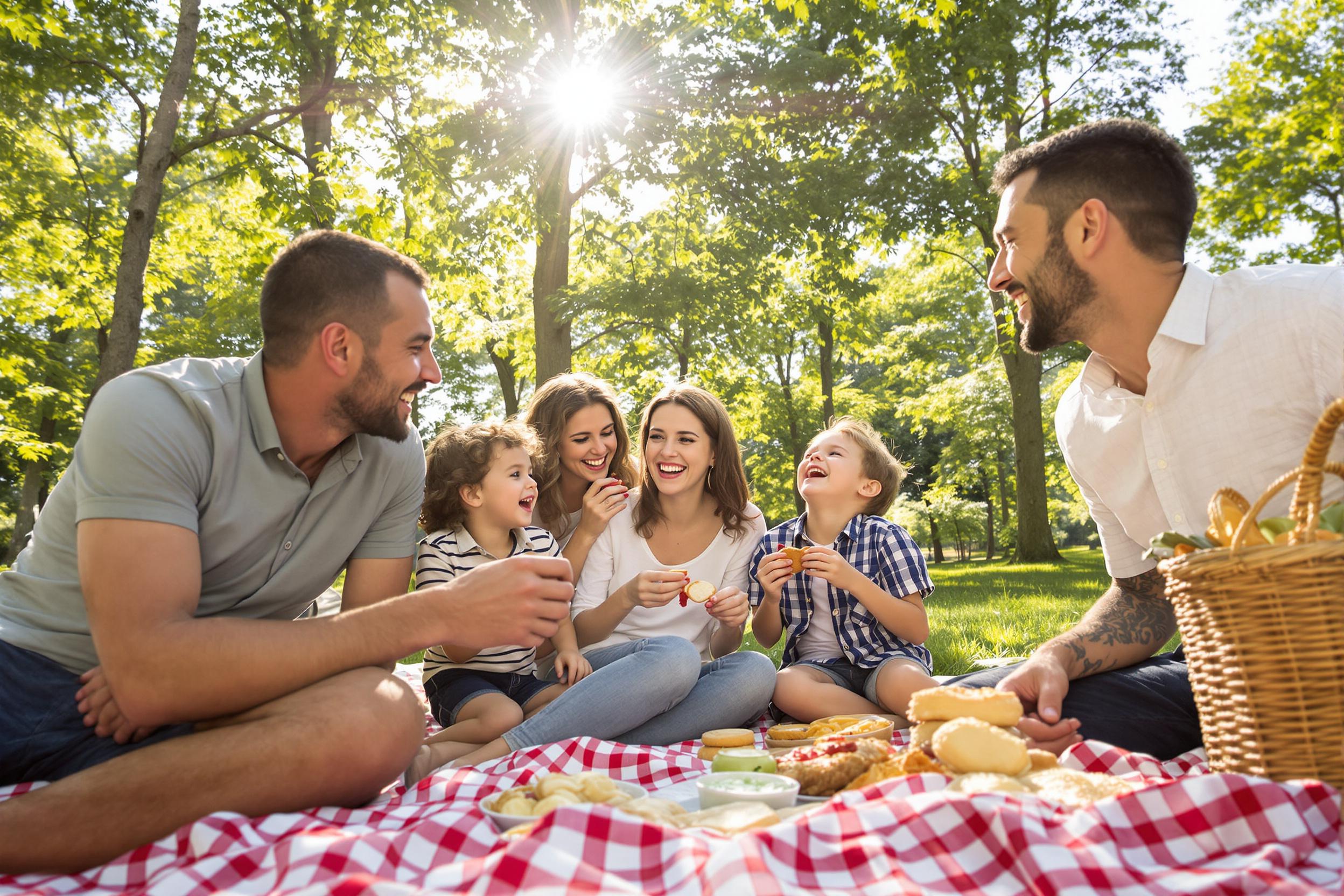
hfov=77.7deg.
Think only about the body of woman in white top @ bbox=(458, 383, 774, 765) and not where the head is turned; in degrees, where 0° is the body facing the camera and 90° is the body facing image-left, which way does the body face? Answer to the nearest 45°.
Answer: approximately 0°

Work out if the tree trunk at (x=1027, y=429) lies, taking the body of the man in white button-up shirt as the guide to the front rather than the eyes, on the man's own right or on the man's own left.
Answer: on the man's own right

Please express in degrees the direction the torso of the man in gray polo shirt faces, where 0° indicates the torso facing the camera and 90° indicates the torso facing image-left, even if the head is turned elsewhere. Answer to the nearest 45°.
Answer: approximately 315°

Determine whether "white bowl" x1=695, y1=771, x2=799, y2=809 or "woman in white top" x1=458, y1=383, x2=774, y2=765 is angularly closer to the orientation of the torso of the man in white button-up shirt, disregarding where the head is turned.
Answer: the white bowl

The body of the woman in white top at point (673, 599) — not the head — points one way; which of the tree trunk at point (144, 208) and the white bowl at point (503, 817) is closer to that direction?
the white bowl

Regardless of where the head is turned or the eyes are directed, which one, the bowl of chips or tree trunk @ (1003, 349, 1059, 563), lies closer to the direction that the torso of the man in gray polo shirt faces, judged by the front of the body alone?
the bowl of chips

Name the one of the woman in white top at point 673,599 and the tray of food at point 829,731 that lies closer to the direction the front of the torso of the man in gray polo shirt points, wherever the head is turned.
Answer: the tray of food

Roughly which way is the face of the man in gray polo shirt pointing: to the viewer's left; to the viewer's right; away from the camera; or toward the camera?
to the viewer's right
